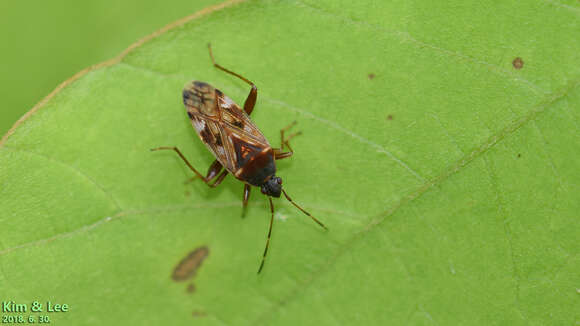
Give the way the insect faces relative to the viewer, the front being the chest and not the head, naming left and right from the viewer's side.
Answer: facing the viewer and to the right of the viewer
